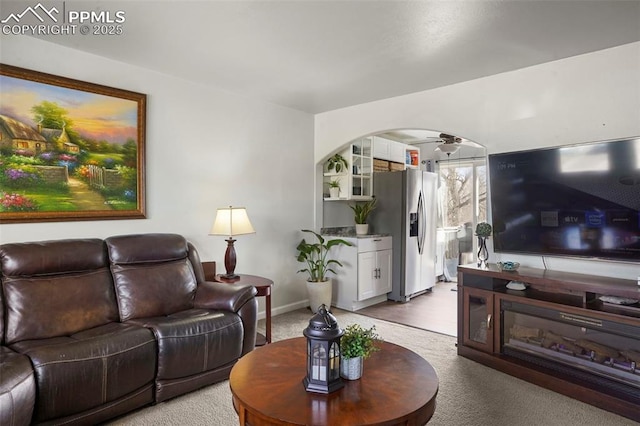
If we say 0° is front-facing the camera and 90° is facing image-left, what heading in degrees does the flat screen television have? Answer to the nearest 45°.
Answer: approximately 45°

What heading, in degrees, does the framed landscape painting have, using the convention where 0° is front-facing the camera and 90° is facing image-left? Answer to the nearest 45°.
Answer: approximately 315°

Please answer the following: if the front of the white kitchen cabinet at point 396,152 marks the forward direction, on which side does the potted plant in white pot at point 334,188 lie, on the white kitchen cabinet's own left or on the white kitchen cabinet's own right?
on the white kitchen cabinet's own right

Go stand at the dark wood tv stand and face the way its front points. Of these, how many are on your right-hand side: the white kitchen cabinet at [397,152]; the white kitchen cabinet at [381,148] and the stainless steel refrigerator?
3

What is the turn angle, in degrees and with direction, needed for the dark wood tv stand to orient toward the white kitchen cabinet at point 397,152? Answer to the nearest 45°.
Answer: approximately 90° to its right

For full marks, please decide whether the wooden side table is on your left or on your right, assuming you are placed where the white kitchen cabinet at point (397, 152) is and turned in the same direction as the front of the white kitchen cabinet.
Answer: on your right

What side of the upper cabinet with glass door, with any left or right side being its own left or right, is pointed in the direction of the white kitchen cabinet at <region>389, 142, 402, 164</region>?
left

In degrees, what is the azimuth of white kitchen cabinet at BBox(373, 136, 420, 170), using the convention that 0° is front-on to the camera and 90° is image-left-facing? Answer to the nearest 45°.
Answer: approximately 315°

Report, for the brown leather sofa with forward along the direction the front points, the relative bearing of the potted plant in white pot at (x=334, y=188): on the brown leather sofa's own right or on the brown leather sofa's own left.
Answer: on the brown leather sofa's own left

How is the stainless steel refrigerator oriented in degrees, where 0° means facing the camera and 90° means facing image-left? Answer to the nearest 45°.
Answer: approximately 315°

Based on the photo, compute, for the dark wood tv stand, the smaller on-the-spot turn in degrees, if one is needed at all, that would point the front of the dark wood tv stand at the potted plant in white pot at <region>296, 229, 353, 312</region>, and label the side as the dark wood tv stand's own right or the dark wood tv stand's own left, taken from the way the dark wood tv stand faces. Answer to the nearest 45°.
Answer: approximately 45° to the dark wood tv stand's own right
